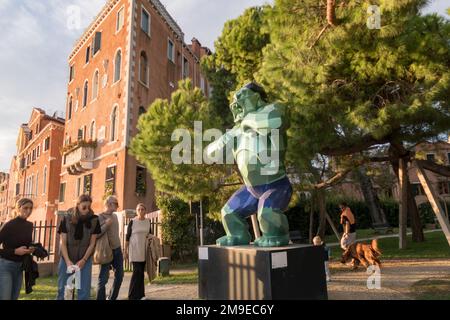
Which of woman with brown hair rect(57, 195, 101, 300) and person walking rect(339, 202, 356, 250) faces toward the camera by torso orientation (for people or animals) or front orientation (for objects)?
the woman with brown hair

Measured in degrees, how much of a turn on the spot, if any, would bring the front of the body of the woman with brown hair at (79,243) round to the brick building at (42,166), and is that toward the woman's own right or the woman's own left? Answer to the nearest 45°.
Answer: approximately 180°

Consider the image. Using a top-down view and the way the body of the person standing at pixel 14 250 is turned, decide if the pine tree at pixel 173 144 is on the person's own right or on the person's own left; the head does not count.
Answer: on the person's own left

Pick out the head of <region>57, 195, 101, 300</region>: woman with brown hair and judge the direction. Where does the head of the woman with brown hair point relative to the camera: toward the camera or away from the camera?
toward the camera

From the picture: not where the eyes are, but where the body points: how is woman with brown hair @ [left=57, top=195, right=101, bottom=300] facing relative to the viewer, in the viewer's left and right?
facing the viewer

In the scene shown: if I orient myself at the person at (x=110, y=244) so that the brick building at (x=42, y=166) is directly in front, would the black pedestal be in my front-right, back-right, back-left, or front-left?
back-right

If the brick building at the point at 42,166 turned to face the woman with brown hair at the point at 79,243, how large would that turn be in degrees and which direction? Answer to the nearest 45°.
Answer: approximately 45° to its left

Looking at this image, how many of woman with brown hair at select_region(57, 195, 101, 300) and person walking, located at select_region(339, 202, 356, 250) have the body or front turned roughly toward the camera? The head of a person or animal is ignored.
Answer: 1

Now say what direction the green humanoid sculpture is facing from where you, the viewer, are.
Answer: facing the viewer and to the left of the viewer

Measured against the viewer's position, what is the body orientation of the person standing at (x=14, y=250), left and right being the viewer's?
facing the viewer and to the right of the viewer
